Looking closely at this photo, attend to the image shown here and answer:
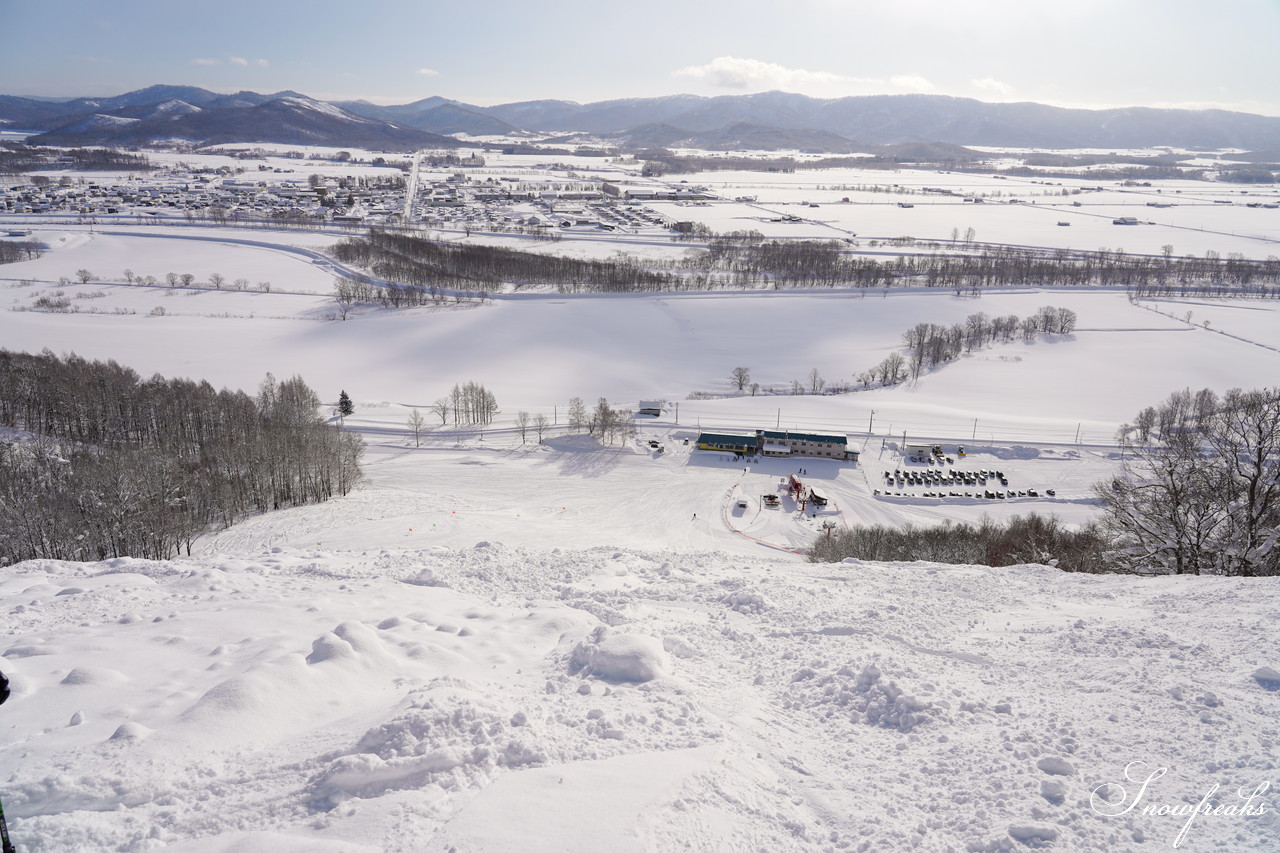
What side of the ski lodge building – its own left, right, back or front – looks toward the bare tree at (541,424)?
right

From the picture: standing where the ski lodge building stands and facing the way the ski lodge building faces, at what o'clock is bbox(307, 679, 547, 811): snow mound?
The snow mound is roughly at 12 o'clock from the ski lodge building.

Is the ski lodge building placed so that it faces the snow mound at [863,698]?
yes

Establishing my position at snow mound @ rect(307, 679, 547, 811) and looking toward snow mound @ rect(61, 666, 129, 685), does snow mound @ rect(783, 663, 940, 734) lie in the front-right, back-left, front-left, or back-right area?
back-right

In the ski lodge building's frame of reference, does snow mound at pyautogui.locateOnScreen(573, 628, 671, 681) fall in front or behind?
in front

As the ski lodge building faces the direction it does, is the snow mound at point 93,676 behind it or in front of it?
in front

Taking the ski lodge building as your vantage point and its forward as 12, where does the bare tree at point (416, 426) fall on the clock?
The bare tree is roughly at 3 o'clock from the ski lodge building.

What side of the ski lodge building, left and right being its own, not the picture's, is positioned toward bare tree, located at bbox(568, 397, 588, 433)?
right

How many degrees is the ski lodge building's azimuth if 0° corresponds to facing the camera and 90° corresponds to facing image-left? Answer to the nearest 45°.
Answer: approximately 0°

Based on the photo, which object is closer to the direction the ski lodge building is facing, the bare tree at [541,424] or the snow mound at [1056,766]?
the snow mound

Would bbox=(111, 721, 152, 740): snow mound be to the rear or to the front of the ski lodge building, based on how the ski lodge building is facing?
to the front
